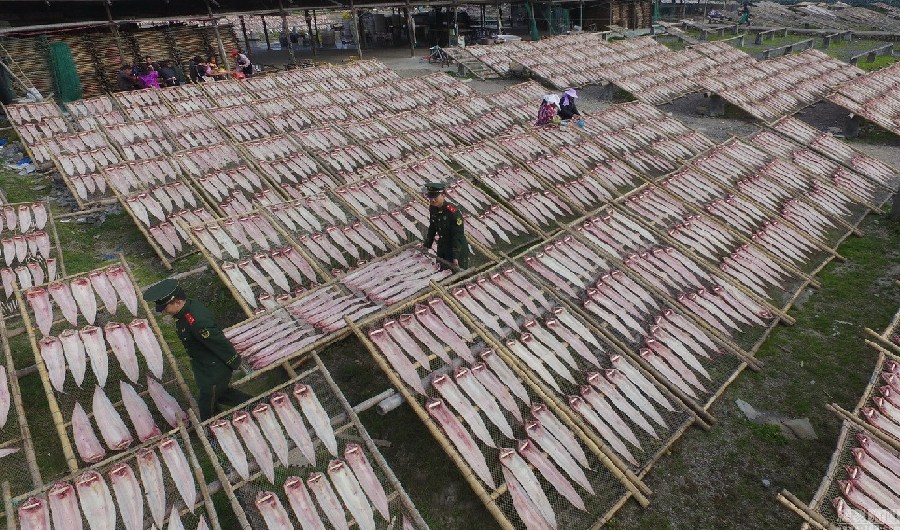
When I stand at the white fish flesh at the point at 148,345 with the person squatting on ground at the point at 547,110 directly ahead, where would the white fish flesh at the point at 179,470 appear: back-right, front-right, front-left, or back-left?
back-right

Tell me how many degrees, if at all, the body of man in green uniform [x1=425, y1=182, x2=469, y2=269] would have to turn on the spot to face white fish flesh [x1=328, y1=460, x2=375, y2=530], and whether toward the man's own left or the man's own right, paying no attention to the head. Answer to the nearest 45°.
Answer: approximately 45° to the man's own left

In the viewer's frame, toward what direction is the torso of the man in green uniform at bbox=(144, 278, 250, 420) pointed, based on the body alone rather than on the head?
to the viewer's left

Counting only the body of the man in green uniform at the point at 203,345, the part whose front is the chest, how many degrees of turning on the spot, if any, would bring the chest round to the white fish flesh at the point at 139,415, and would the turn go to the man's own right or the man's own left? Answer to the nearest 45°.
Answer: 0° — they already face it

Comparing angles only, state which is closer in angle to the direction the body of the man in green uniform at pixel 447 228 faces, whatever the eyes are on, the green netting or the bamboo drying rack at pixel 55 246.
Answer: the bamboo drying rack

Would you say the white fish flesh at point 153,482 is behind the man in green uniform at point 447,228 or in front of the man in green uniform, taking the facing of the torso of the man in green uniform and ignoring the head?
in front

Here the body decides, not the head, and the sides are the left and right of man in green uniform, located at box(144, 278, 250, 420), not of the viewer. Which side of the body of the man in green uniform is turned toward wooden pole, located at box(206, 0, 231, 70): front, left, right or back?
right
